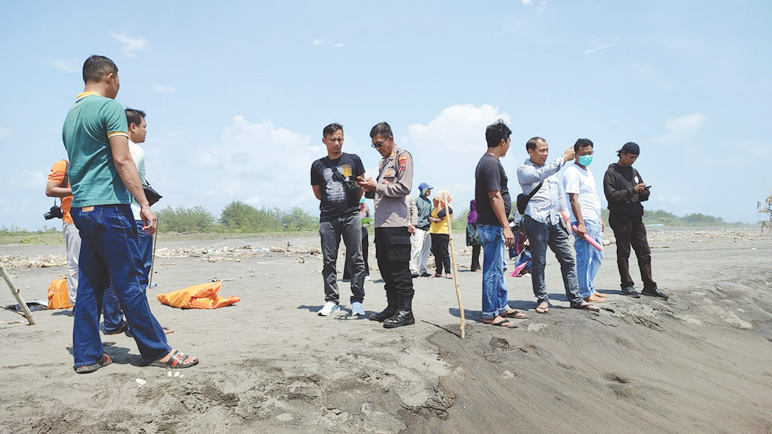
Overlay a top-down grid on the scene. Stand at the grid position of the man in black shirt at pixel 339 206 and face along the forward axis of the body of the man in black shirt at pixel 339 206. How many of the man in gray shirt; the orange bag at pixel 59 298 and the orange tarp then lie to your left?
1

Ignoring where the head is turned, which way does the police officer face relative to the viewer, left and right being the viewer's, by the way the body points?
facing the viewer and to the left of the viewer

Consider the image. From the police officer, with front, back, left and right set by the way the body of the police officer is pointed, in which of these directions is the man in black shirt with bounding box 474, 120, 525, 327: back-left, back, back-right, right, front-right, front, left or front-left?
back-left

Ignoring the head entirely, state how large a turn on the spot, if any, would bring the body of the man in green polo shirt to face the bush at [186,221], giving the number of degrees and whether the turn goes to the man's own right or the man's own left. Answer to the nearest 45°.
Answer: approximately 45° to the man's own left

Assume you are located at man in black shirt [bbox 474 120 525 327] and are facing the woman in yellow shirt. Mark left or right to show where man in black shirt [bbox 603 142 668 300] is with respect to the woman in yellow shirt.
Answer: right

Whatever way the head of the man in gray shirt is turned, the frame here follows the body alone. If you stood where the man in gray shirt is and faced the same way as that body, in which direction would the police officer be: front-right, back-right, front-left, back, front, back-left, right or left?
right

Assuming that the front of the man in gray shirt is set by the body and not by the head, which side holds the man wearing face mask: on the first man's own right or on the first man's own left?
on the first man's own left

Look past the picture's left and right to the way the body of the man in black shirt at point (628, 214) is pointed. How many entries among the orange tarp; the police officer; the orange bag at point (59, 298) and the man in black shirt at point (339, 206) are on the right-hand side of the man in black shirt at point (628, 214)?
4

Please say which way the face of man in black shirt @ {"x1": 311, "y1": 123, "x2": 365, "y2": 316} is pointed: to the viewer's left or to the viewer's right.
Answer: to the viewer's right

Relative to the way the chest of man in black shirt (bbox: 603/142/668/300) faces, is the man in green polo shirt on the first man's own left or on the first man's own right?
on the first man's own right

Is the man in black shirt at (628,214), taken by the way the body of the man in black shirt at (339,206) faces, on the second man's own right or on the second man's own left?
on the second man's own left
